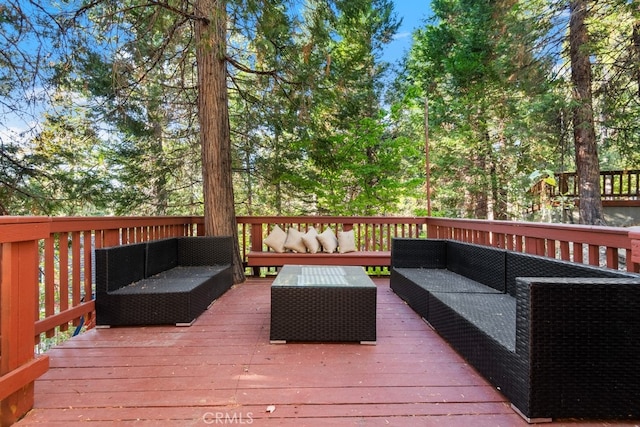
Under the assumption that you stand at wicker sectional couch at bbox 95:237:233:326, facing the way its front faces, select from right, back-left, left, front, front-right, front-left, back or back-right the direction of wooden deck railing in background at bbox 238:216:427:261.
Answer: left

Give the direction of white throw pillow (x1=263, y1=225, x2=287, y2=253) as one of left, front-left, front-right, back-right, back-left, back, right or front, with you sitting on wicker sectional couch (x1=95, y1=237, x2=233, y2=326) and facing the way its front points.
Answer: left

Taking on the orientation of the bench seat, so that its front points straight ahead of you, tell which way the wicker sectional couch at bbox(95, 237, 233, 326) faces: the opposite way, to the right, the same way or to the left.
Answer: to the left

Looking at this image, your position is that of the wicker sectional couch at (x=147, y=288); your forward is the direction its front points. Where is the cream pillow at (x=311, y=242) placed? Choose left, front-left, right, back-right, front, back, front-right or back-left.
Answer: left

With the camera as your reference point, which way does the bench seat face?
facing the viewer

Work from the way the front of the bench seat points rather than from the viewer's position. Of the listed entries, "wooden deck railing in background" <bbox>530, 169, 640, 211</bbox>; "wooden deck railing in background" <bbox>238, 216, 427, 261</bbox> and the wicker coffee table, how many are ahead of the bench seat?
1

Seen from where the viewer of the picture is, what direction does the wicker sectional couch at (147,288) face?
facing the viewer and to the right of the viewer

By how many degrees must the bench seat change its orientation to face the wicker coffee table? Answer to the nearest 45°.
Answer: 0° — it already faces it

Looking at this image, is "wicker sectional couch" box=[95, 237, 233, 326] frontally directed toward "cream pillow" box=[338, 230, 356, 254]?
no

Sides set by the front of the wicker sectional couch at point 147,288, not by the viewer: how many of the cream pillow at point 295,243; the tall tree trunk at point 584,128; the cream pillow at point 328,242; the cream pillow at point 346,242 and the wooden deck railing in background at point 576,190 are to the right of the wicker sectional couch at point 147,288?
0

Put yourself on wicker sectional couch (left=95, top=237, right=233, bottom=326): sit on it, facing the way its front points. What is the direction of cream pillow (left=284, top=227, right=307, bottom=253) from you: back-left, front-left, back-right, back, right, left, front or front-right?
left

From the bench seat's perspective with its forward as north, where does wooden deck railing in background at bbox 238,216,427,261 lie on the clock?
The wooden deck railing in background is roughly at 6 o'clock from the bench seat.

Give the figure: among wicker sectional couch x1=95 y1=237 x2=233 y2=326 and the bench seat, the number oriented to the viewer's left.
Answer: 0

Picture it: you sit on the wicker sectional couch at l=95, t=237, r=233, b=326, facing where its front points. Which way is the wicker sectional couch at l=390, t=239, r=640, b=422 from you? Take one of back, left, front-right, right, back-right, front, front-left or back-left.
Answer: front

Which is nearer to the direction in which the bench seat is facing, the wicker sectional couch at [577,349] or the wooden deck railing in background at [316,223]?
the wicker sectional couch

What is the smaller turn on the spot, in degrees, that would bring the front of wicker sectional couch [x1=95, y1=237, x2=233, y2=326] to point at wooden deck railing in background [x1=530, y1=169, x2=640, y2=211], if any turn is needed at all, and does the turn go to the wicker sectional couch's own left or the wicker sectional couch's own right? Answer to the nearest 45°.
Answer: approximately 45° to the wicker sectional couch's own left

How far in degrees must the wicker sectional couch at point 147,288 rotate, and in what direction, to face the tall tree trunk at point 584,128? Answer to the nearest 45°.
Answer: approximately 45° to its left

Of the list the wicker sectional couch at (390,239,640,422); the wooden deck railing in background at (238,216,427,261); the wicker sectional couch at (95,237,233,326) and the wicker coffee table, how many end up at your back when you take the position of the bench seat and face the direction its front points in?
1

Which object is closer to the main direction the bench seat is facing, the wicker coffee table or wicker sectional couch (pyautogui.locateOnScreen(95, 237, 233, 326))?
the wicker coffee table
